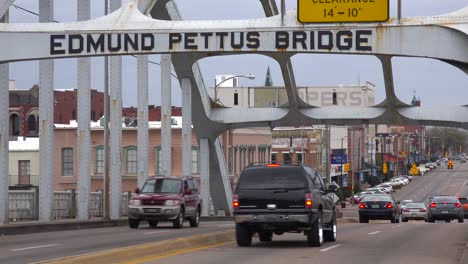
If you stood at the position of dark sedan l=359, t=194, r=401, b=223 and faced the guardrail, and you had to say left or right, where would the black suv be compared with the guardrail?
left

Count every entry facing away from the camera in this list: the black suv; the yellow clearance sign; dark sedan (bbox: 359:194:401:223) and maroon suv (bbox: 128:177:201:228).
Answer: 2

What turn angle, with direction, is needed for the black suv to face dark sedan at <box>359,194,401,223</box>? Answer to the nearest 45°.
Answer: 0° — it already faces it

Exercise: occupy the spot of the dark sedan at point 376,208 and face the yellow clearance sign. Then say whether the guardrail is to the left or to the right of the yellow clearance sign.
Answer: right

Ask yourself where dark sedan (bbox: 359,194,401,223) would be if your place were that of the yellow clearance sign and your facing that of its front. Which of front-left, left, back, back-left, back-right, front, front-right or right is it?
back

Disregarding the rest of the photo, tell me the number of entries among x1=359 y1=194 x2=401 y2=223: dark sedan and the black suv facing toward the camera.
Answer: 0

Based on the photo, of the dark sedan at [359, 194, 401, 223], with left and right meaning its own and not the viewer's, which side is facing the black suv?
back

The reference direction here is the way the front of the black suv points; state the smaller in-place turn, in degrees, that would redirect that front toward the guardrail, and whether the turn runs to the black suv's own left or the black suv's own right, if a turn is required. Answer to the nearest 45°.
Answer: approximately 45° to the black suv's own left

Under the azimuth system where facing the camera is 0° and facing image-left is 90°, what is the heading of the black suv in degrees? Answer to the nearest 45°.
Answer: approximately 180°

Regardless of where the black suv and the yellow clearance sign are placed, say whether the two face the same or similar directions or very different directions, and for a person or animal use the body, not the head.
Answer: very different directions

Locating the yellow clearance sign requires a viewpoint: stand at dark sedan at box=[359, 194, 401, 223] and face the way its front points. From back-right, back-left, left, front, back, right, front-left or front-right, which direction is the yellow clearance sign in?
back

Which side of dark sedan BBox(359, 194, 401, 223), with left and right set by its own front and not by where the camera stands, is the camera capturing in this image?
back
